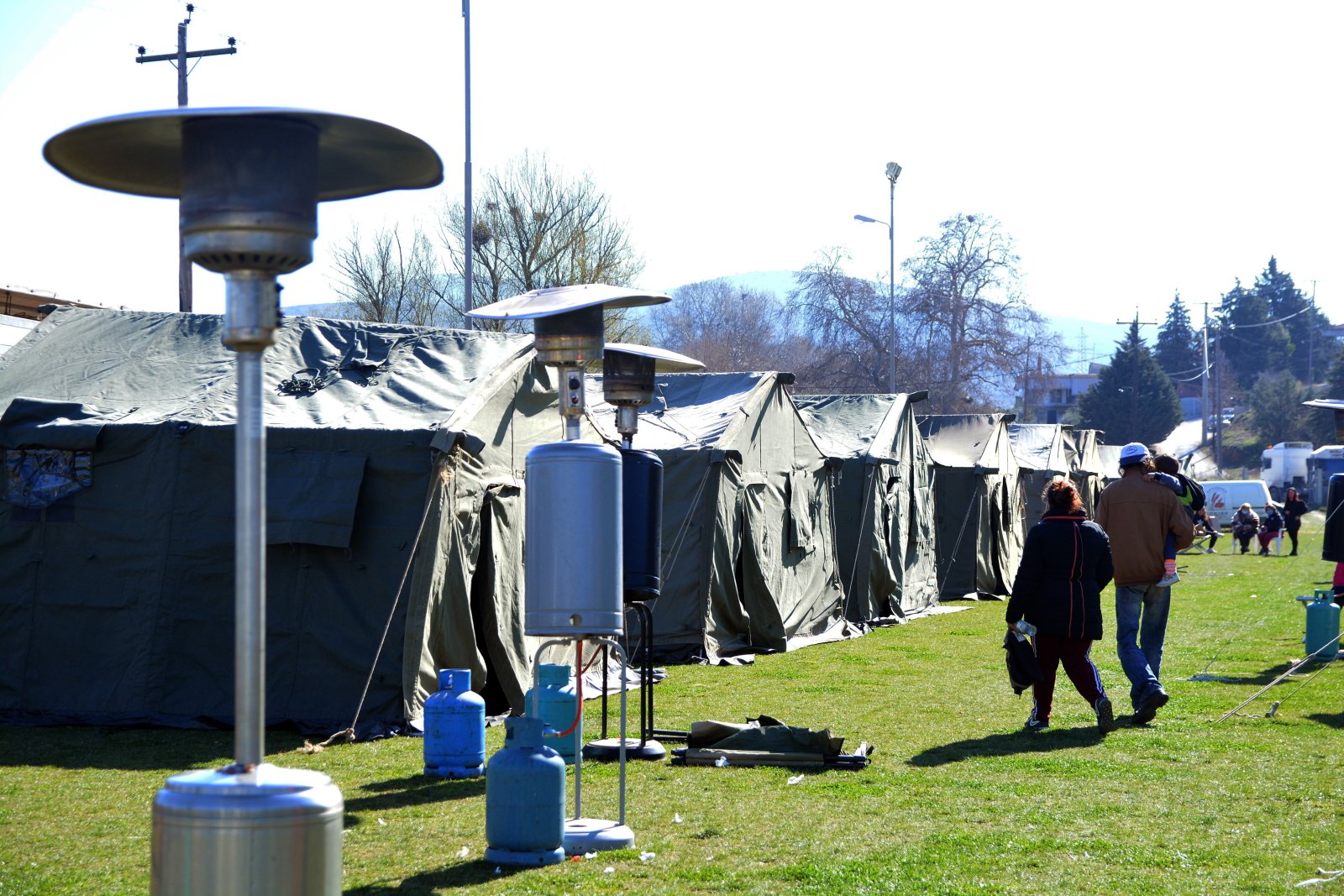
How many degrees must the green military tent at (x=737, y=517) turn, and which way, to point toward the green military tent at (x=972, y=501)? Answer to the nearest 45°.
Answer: approximately 90° to its left

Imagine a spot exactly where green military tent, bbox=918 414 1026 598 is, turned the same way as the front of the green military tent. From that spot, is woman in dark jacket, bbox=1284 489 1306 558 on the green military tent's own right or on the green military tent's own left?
on the green military tent's own left

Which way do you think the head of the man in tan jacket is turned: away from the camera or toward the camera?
away from the camera

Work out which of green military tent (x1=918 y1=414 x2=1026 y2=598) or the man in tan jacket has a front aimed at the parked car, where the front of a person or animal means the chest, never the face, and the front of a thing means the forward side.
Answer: the man in tan jacket

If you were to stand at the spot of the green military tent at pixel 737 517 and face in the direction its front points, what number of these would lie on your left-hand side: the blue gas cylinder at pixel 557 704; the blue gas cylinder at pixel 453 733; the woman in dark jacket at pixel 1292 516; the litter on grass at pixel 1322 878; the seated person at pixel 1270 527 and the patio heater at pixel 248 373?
2

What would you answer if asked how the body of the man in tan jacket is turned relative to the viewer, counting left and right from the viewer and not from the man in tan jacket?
facing away from the viewer

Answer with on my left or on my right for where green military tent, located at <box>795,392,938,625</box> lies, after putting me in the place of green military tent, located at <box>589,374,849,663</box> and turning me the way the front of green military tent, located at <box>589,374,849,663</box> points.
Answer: on my left

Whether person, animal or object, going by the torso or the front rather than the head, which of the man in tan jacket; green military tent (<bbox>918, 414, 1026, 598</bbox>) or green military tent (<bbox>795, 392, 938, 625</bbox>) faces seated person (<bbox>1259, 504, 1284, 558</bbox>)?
the man in tan jacket

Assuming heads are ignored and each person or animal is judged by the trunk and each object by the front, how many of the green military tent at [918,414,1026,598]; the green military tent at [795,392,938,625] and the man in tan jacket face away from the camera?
1

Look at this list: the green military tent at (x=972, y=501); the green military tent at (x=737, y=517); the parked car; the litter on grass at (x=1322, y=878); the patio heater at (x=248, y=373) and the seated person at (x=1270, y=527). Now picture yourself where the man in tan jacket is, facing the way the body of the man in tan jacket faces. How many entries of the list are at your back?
2

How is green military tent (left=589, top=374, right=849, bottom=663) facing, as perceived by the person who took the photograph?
facing the viewer and to the right of the viewer
